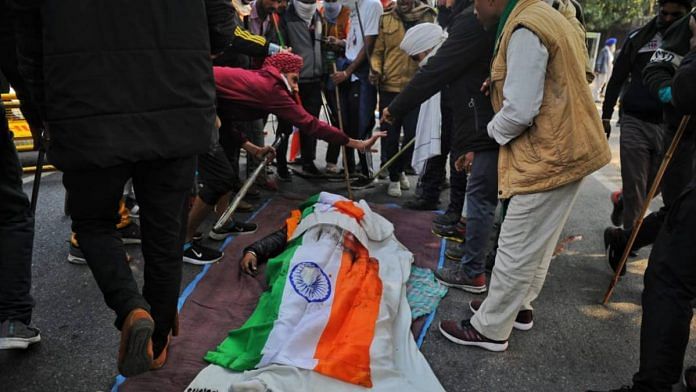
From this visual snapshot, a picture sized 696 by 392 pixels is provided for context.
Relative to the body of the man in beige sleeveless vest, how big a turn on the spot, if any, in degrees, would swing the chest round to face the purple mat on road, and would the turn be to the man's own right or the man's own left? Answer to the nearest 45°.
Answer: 0° — they already face it

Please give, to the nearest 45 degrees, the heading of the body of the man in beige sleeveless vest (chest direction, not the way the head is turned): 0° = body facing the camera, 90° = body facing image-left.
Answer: approximately 90°
